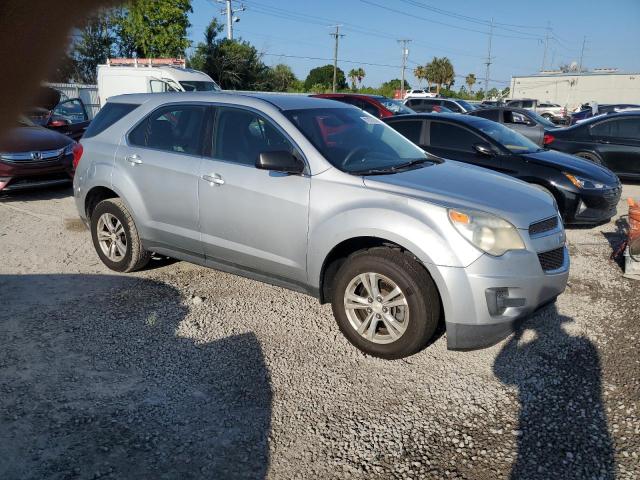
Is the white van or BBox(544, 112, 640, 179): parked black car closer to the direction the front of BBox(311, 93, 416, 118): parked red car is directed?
the parked black car

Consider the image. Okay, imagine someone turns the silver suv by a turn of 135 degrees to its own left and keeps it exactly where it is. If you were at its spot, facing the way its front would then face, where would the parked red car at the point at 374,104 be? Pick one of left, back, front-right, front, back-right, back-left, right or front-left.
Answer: front

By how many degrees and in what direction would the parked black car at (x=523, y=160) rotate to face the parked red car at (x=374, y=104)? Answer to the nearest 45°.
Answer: approximately 180°

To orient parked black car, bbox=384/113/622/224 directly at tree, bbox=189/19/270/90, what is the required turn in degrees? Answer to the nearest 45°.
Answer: approximately 180°

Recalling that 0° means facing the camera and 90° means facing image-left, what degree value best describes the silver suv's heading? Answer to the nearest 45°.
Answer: approximately 315°

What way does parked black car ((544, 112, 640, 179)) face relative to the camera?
to the viewer's right

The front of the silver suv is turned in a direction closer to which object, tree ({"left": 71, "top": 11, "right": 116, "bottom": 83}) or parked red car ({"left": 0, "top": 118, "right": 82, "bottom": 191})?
the tree

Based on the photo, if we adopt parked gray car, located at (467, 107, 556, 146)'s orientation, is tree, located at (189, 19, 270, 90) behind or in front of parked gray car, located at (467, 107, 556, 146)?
behind

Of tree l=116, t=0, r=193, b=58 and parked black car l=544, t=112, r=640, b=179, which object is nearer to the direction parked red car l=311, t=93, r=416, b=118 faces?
the parked black car

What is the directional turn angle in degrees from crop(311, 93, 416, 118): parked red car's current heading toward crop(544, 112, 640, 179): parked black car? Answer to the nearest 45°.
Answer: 0° — it already faces it

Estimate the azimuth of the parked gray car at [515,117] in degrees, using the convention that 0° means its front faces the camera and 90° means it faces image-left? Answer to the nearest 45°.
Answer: approximately 315°
